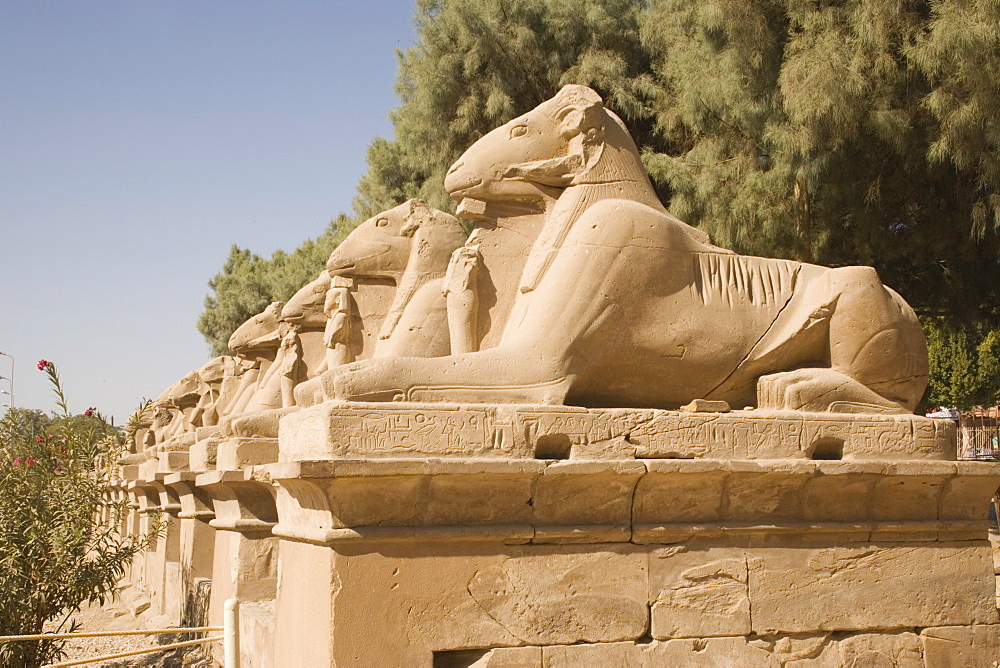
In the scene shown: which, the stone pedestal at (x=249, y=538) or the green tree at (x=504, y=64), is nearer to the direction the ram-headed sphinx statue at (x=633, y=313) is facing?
the stone pedestal

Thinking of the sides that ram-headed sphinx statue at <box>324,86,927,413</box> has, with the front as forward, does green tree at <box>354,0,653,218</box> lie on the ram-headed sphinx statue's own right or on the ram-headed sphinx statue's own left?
on the ram-headed sphinx statue's own right

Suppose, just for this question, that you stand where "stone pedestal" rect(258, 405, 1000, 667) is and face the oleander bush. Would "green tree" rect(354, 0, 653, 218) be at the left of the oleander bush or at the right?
right

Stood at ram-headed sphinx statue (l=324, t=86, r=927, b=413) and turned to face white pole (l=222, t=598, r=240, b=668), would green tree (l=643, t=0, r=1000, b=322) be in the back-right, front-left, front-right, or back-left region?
back-right

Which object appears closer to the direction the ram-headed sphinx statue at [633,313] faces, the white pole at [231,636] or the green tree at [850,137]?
the white pole

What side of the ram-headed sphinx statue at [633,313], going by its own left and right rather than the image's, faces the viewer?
left

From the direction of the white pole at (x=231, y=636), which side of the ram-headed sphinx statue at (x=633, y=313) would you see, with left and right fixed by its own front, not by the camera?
front

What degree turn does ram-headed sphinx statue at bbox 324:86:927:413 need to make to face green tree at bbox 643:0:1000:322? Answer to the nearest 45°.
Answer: approximately 90° to its right

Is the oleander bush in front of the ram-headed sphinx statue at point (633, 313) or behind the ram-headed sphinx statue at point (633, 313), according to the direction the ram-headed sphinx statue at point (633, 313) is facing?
in front

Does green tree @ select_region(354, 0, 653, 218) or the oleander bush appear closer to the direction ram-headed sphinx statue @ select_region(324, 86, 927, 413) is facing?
the oleander bush

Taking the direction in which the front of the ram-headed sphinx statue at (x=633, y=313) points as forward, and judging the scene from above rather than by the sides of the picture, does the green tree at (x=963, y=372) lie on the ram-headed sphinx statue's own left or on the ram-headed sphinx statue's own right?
on the ram-headed sphinx statue's own right
